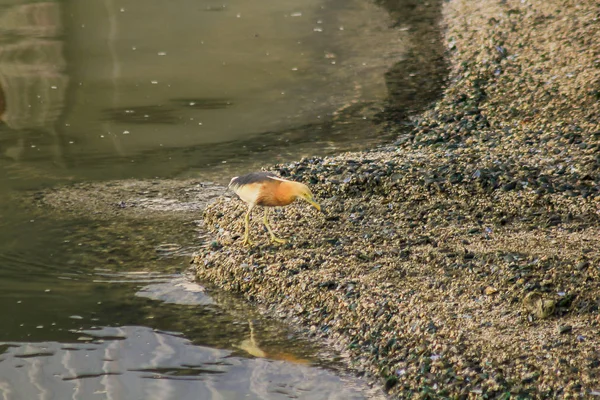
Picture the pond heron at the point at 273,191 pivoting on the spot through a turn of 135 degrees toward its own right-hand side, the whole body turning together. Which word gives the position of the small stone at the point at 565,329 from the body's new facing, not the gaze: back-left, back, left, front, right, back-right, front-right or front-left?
left

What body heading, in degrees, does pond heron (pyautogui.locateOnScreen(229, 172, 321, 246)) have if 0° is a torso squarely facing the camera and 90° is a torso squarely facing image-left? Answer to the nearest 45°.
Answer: approximately 270°

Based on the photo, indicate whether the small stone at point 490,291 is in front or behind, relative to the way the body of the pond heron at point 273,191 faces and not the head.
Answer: in front
